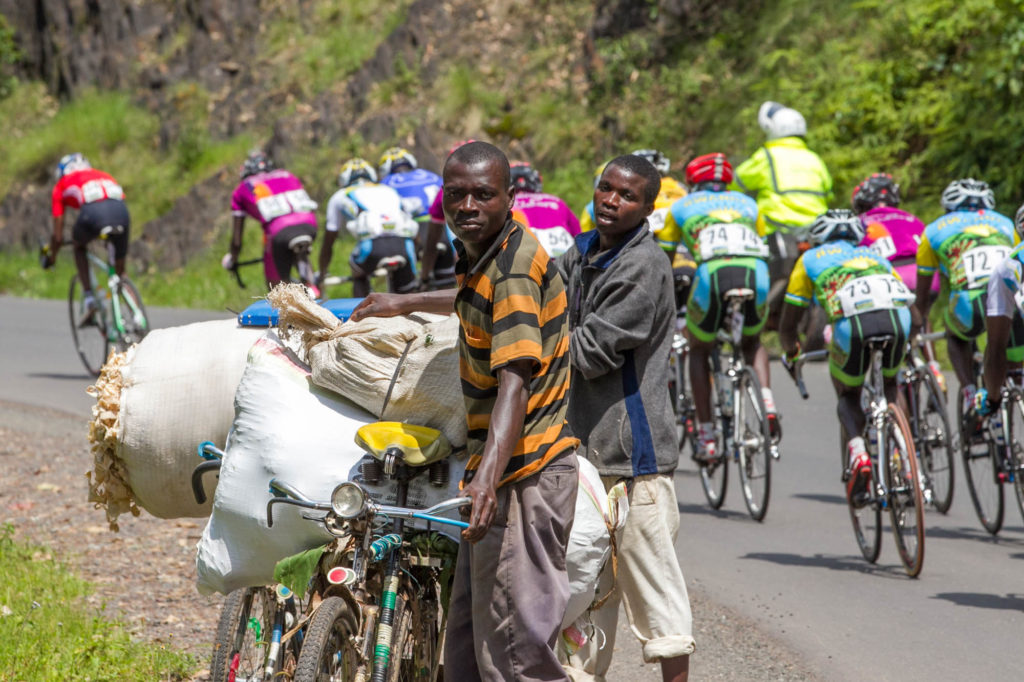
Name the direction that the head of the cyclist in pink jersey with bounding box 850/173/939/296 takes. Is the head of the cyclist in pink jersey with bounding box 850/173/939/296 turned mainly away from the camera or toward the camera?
away from the camera

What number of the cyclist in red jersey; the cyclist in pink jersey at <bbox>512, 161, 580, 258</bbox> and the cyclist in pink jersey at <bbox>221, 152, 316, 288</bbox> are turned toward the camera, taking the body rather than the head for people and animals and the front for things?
0

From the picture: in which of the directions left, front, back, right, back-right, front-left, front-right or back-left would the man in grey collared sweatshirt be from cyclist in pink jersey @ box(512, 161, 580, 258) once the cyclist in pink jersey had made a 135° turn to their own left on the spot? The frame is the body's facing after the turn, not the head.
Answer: front

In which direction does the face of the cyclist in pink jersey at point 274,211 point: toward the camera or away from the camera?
away from the camera

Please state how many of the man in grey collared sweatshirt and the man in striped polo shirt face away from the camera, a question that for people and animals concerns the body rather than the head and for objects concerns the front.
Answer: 0

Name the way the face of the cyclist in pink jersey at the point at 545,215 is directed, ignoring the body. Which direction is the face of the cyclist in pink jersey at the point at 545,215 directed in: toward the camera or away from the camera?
away from the camera

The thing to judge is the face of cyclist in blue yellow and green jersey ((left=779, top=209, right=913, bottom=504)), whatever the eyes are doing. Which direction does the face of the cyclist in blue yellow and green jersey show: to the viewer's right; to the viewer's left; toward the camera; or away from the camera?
away from the camera

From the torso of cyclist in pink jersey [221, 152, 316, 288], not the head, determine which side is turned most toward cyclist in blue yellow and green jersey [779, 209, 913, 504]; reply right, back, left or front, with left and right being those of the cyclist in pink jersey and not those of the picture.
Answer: back
